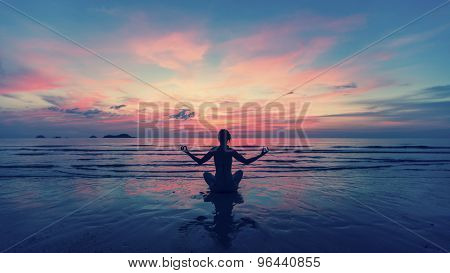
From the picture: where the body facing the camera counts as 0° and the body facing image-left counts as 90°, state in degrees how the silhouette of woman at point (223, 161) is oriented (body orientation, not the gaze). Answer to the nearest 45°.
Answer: approximately 180°
